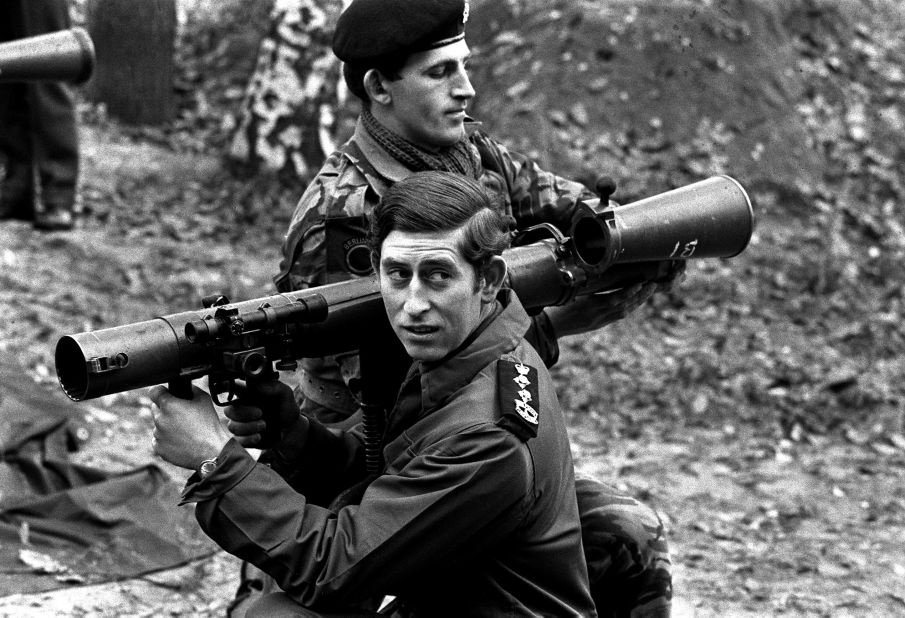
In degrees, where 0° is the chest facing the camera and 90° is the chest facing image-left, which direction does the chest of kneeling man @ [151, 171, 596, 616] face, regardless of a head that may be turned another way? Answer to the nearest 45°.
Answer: approximately 90°
